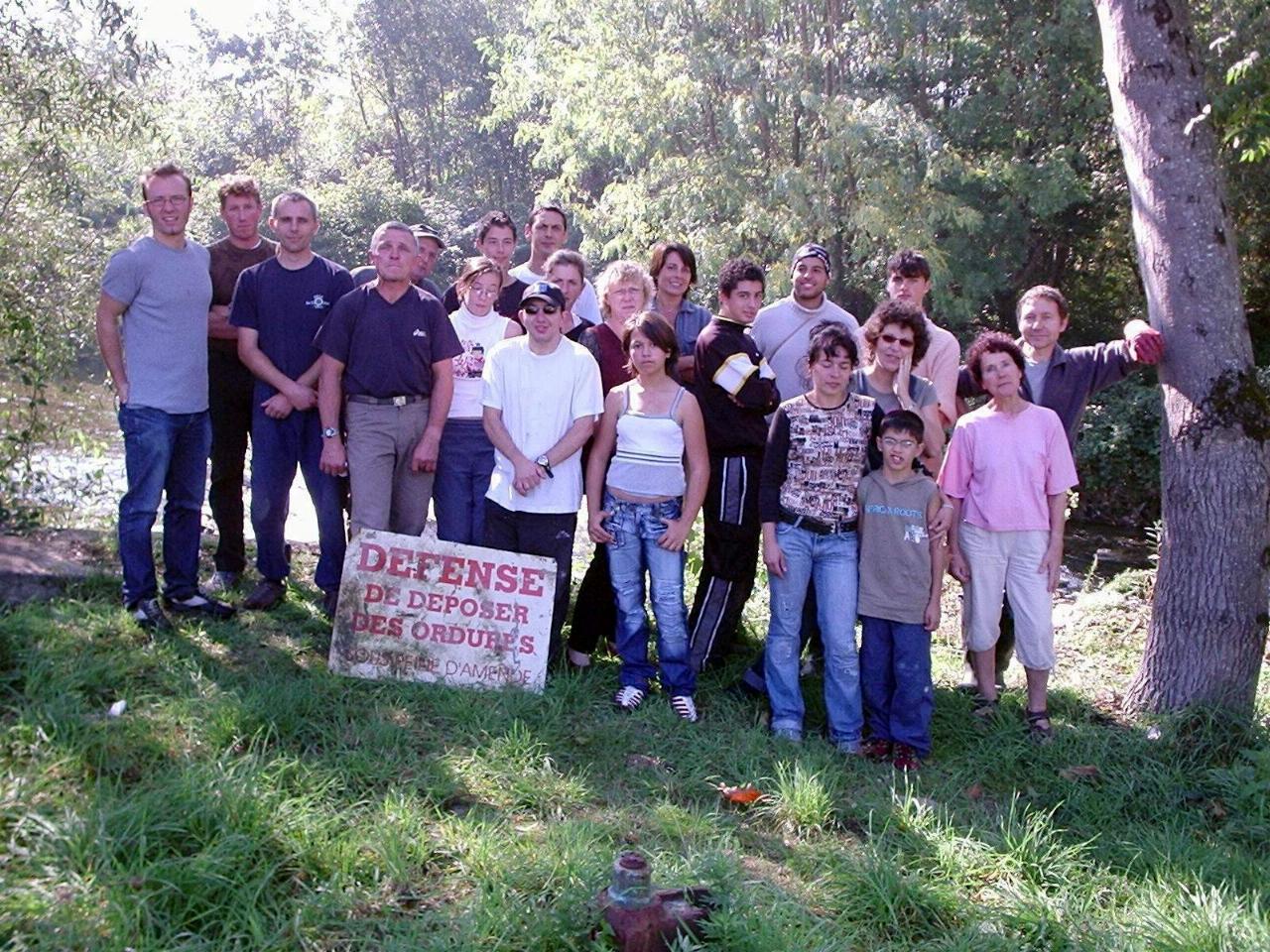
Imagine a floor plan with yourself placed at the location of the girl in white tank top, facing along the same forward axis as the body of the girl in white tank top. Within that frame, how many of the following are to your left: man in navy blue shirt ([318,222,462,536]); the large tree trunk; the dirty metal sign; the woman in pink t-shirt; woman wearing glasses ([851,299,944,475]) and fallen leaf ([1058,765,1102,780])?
4

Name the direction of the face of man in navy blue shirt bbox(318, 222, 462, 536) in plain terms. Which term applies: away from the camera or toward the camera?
toward the camera

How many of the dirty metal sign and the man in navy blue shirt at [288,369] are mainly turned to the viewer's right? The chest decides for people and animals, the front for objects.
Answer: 0

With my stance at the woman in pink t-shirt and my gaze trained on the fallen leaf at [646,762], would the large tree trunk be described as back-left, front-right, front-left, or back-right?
back-left

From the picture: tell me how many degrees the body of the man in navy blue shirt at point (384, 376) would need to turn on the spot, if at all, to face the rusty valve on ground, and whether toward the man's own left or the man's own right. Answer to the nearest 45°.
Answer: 0° — they already face it

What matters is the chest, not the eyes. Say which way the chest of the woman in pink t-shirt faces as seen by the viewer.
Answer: toward the camera

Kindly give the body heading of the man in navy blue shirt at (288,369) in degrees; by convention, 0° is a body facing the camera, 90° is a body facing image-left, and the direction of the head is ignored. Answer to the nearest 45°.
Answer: approximately 0°

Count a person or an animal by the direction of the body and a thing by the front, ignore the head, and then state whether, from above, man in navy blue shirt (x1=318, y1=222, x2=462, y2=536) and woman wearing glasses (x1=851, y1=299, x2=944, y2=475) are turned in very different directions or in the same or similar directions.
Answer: same or similar directions

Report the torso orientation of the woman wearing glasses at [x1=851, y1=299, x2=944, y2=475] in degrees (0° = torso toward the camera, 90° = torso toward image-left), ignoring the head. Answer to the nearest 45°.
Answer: approximately 0°

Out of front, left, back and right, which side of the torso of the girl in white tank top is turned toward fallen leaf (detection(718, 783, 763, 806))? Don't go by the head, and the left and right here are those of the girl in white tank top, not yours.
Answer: front

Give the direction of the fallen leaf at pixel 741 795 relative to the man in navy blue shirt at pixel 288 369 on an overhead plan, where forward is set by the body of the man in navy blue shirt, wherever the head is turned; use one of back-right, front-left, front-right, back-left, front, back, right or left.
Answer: front-left

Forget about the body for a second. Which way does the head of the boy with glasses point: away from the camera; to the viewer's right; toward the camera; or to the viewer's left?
toward the camera
